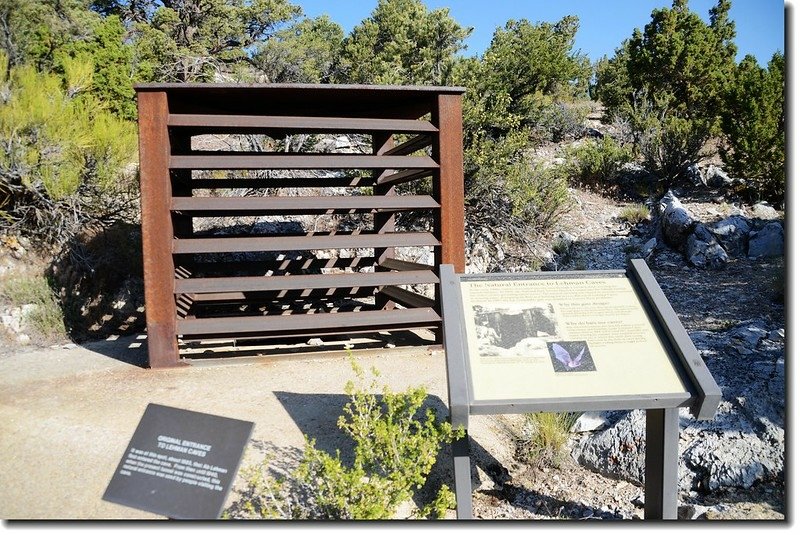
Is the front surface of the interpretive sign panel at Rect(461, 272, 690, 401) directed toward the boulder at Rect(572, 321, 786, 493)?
no

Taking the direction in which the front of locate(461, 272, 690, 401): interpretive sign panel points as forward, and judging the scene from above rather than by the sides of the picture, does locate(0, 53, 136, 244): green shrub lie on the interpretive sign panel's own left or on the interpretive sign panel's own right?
on the interpretive sign panel's own right

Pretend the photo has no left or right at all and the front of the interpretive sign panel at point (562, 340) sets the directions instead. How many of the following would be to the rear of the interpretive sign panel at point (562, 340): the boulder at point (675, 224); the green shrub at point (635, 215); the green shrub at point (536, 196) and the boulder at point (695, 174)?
4

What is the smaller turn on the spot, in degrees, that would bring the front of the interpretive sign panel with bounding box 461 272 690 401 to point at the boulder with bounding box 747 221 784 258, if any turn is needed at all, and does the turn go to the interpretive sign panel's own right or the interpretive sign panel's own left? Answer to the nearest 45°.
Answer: approximately 180°

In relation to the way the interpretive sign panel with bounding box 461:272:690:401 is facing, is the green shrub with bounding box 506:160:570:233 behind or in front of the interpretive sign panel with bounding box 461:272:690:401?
behind

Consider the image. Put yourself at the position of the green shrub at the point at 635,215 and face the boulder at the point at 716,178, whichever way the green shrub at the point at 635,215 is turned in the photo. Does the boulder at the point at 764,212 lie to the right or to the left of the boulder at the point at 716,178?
right

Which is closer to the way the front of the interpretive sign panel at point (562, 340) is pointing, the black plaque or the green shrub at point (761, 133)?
the black plaque

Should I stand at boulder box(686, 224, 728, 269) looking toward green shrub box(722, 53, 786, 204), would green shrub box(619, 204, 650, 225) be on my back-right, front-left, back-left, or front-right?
front-left

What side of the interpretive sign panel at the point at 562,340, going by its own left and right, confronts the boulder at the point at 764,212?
back

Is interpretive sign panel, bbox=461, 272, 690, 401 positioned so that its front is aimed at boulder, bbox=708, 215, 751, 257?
no

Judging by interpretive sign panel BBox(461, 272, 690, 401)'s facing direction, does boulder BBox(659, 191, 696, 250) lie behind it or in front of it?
behind

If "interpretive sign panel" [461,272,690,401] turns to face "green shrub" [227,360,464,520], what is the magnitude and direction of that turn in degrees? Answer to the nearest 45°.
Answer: approximately 90° to its right

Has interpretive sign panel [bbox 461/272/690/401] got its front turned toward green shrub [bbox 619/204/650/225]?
no

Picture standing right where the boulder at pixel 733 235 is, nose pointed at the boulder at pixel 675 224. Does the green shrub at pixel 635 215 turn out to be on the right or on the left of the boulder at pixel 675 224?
right

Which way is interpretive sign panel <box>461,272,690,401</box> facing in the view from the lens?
facing the viewer

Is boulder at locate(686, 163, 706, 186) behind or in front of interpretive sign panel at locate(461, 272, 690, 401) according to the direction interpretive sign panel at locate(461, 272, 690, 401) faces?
behind
